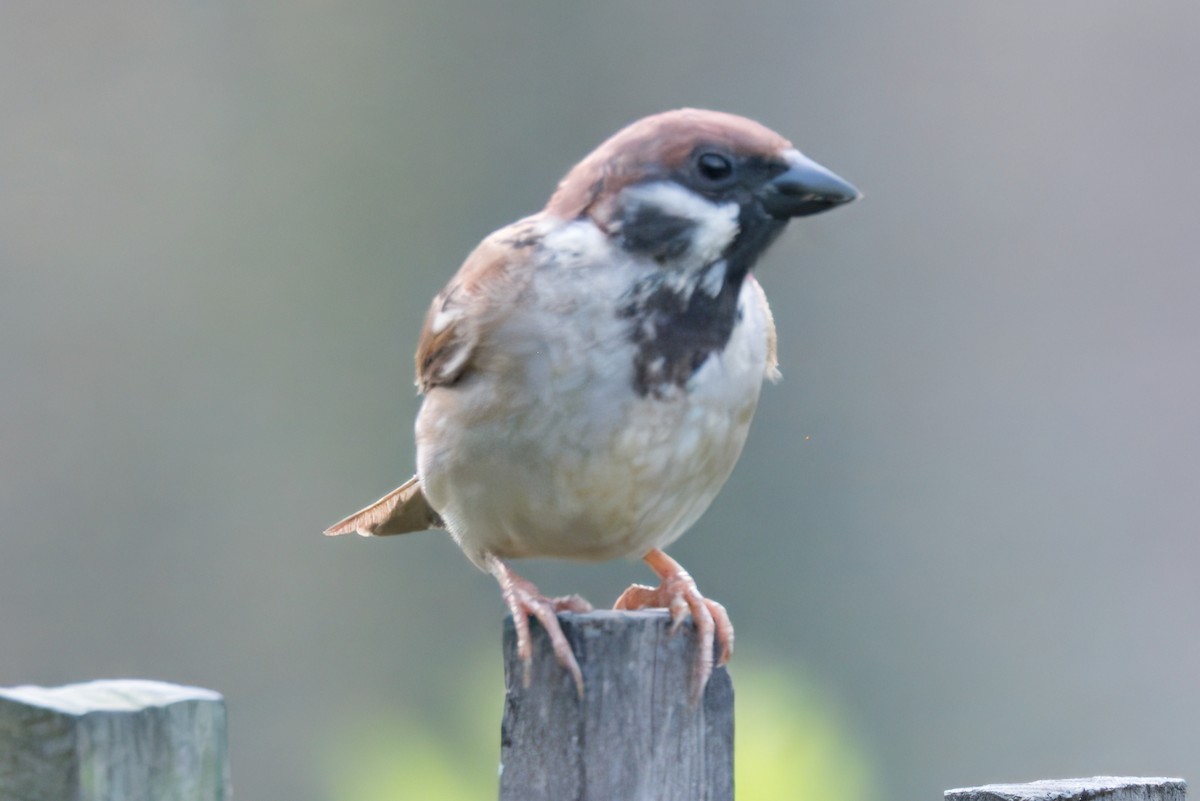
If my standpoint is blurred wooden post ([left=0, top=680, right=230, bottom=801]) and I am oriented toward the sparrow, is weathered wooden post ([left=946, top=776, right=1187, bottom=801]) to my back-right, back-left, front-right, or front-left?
front-right

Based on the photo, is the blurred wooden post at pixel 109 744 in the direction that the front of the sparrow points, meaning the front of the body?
no

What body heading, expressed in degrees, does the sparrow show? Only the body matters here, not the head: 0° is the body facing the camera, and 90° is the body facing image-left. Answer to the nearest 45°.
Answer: approximately 315°

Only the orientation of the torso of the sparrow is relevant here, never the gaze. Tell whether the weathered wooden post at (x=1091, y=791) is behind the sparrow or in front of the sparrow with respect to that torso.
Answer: in front
